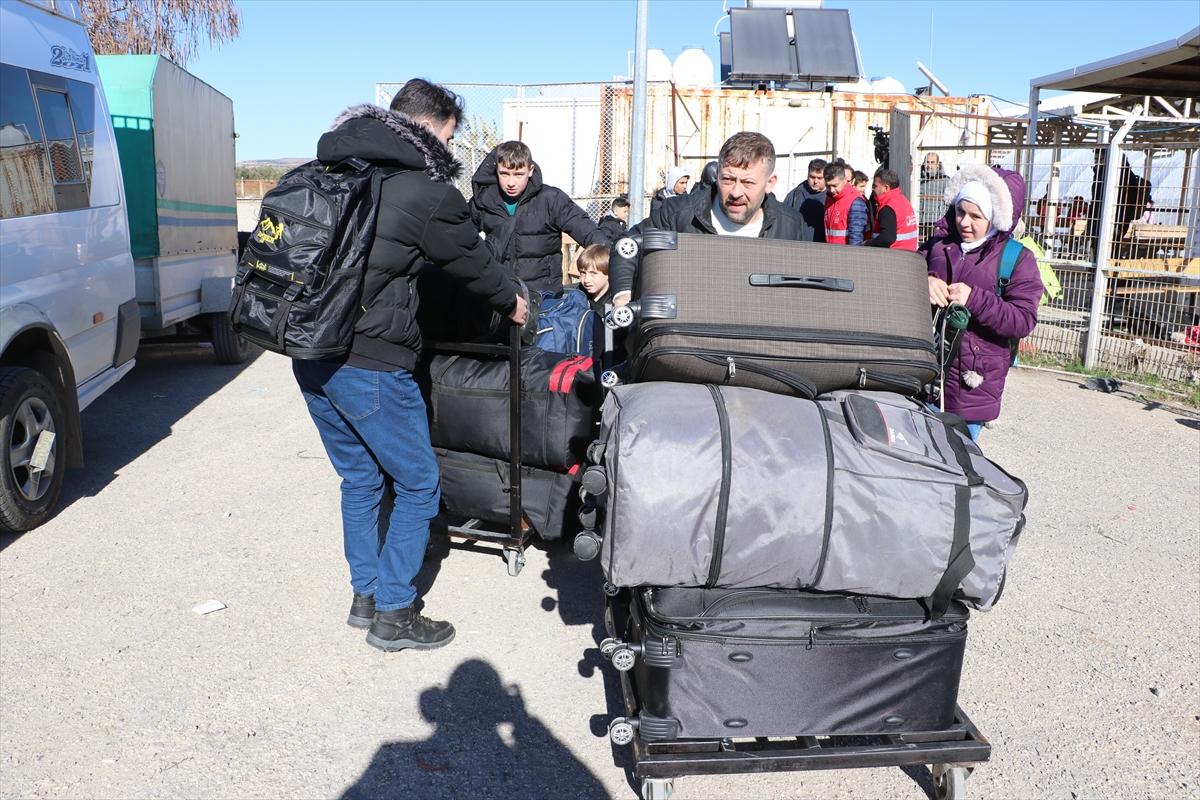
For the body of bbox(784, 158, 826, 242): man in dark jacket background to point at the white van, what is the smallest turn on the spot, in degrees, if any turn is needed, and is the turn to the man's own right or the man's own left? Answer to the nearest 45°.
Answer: approximately 45° to the man's own right

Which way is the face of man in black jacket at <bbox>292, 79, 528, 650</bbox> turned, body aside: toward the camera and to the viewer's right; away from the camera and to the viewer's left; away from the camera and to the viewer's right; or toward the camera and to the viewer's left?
away from the camera and to the viewer's right

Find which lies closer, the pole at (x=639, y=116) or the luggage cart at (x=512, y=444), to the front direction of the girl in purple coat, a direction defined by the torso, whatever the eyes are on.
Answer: the luggage cart

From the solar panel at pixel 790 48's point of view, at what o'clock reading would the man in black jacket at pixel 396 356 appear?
The man in black jacket is roughly at 12 o'clock from the solar panel.

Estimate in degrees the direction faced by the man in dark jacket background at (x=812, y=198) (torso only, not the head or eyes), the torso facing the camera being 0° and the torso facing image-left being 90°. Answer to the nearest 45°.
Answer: approximately 0°

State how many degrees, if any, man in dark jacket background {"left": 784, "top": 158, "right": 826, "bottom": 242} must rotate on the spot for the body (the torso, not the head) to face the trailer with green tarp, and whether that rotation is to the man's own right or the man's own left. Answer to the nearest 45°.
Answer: approximately 90° to the man's own right

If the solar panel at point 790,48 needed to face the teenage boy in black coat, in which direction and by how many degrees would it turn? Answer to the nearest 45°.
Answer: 0° — it already faces them

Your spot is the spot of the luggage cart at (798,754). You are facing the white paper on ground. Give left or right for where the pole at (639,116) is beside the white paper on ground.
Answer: right

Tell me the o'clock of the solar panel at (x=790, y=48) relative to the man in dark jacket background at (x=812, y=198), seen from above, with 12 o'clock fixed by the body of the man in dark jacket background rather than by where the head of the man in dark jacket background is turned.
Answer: The solar panel is roughly at 6 o'clock from the man in dark jacket background.

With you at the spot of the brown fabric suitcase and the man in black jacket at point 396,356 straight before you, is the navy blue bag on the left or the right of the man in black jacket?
right
